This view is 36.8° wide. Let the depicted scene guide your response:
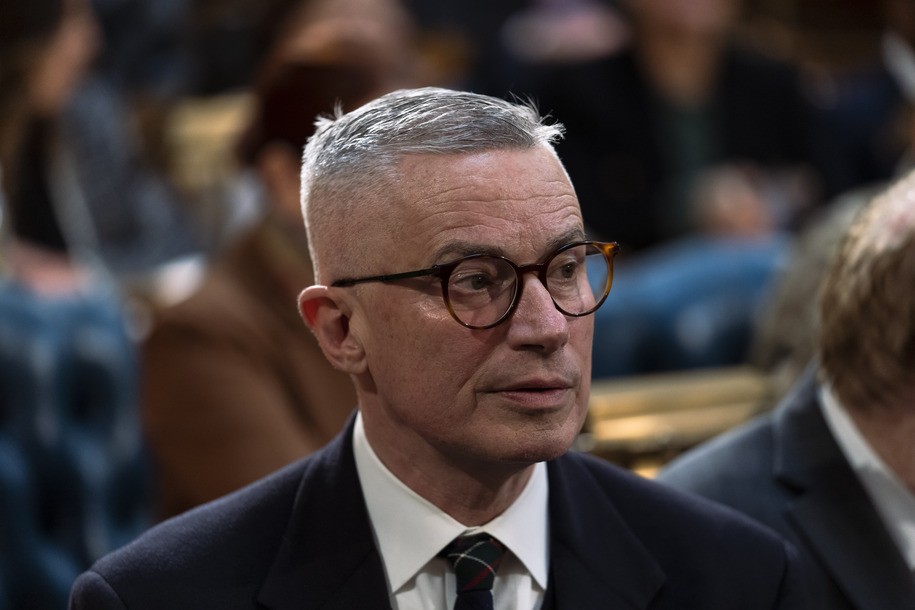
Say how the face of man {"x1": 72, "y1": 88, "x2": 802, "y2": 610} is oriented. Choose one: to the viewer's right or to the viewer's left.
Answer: to the viewer's right

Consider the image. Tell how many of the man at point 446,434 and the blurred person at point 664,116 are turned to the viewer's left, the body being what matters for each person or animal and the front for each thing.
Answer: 0

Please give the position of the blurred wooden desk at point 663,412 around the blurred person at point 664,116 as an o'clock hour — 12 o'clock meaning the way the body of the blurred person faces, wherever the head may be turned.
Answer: The blurred wooden desk is roughly at 12 o'clock from the blurred person.

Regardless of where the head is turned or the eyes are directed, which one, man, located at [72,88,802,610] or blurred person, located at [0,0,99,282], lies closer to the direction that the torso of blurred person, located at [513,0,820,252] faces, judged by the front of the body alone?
the man

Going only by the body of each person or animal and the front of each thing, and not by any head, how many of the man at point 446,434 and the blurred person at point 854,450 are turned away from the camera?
0

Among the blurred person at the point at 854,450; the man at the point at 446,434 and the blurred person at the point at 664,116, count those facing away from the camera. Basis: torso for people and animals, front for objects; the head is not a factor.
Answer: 0

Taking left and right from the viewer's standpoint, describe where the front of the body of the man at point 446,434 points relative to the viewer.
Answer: facing the viewer and to the right of the viewer

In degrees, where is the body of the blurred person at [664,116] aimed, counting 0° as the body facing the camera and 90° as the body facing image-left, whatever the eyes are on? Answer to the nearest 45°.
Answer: approximately 0°
